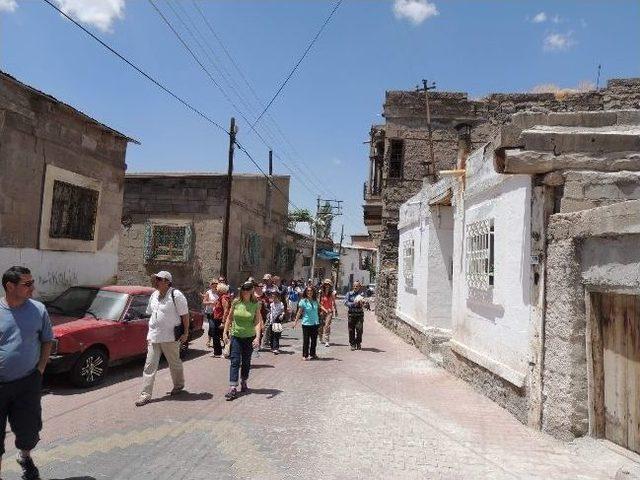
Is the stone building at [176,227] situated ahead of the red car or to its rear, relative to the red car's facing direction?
to the rear

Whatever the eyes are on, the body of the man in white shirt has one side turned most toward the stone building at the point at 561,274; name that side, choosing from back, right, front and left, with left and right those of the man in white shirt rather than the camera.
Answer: left

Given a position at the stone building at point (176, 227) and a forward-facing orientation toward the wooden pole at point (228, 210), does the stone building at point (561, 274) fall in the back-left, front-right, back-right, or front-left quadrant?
front-right

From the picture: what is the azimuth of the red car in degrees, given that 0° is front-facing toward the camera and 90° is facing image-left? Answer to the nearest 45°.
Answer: approximately 45°

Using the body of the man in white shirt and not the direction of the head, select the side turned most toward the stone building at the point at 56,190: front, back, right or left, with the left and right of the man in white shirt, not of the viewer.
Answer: right

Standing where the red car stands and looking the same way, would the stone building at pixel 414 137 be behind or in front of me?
behind

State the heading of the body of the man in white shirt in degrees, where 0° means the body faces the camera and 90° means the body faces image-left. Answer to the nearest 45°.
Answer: approximately 45°

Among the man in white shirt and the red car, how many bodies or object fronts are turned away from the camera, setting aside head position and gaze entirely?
0

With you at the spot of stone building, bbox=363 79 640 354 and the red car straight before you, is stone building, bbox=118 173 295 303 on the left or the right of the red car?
right

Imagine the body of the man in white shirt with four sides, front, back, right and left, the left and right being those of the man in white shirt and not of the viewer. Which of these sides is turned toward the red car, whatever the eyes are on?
right

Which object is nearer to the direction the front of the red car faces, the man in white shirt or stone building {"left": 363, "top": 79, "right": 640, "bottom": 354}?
the man in white shirt

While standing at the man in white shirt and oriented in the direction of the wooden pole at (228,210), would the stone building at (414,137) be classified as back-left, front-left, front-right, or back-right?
front-right

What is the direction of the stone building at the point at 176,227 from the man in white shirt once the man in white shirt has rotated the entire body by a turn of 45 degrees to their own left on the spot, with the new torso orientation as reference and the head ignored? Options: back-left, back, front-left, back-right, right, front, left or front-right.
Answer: back
